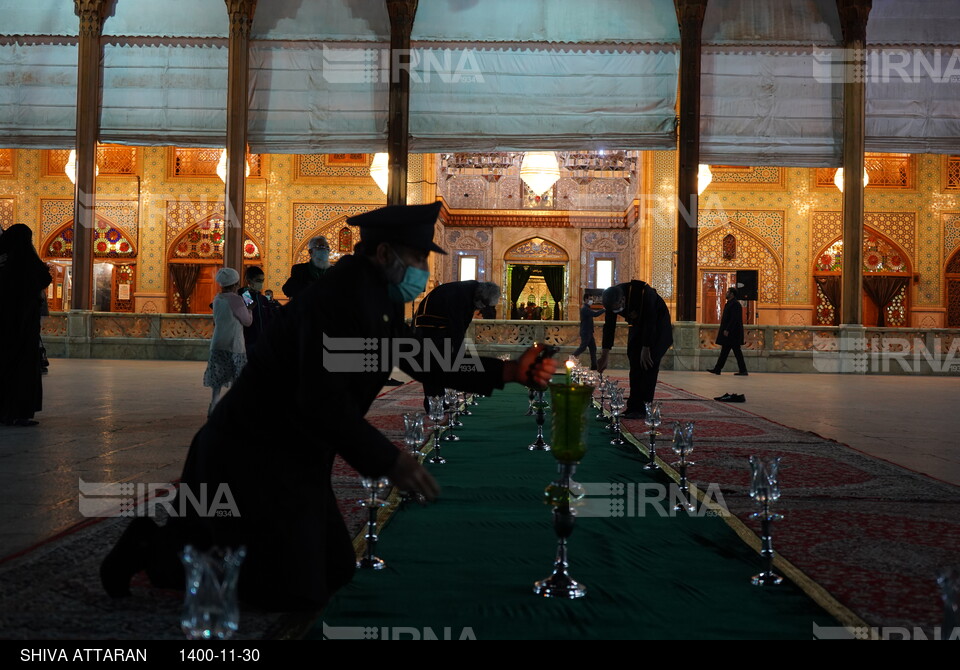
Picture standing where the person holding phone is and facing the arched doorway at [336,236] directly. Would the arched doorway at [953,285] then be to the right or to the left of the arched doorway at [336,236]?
right

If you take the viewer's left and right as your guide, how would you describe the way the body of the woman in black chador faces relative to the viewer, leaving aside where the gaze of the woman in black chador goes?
facing to the right of the viewer

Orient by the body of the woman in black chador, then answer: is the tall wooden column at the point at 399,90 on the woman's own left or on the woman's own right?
on the woman's own left

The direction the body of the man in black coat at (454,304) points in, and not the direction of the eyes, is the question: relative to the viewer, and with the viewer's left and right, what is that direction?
facing to the right of the viewer

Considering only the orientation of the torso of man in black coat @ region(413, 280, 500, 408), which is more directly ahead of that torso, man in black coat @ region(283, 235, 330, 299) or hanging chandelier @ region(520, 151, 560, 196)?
the hanging chandelier

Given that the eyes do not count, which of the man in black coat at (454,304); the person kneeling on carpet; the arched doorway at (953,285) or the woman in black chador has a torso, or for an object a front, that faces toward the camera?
the arched doorway

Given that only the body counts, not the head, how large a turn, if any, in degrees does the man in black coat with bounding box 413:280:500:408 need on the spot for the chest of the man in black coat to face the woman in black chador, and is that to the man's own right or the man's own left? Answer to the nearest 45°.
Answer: approximately 180°

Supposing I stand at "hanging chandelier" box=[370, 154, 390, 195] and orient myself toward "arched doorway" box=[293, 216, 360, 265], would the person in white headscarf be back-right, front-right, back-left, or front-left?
back-left

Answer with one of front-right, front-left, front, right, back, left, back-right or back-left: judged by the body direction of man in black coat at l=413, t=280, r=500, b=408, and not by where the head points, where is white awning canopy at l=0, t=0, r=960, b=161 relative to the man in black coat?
left

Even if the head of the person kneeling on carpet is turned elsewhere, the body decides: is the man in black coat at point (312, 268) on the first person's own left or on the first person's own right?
on the first person's own left

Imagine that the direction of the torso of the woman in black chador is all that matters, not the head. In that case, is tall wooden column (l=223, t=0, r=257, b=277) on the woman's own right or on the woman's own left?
on the woman's own left

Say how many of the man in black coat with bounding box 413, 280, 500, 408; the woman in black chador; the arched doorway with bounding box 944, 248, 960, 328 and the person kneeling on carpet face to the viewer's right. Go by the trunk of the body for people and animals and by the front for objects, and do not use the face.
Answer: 3

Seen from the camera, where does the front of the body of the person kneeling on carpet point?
to the viewer's right
